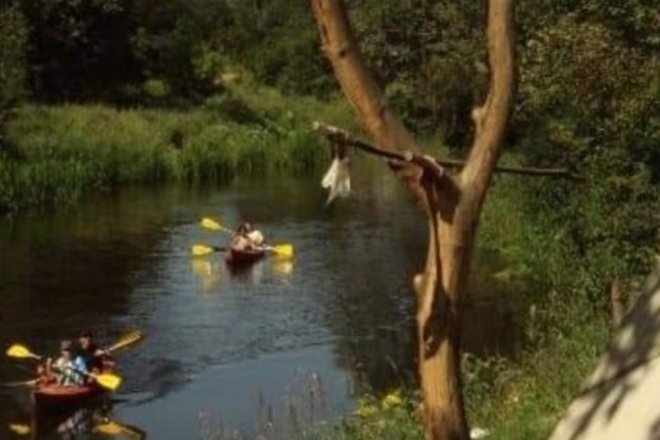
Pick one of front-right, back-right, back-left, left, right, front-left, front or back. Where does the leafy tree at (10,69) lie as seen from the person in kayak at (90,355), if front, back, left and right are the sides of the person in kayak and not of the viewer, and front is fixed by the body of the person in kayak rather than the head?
back-right

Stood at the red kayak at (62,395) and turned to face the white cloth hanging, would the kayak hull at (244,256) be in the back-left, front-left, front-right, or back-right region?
back-left

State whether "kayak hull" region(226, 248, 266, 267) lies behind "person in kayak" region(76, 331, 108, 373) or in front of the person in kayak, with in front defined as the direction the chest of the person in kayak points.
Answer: behind

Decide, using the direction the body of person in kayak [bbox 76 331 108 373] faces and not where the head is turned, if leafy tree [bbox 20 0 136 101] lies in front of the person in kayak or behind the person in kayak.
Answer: behind

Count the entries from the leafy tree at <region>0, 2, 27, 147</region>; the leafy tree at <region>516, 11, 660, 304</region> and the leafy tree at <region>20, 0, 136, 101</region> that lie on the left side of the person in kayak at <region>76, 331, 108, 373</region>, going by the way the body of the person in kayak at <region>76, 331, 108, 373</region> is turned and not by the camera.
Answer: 1
